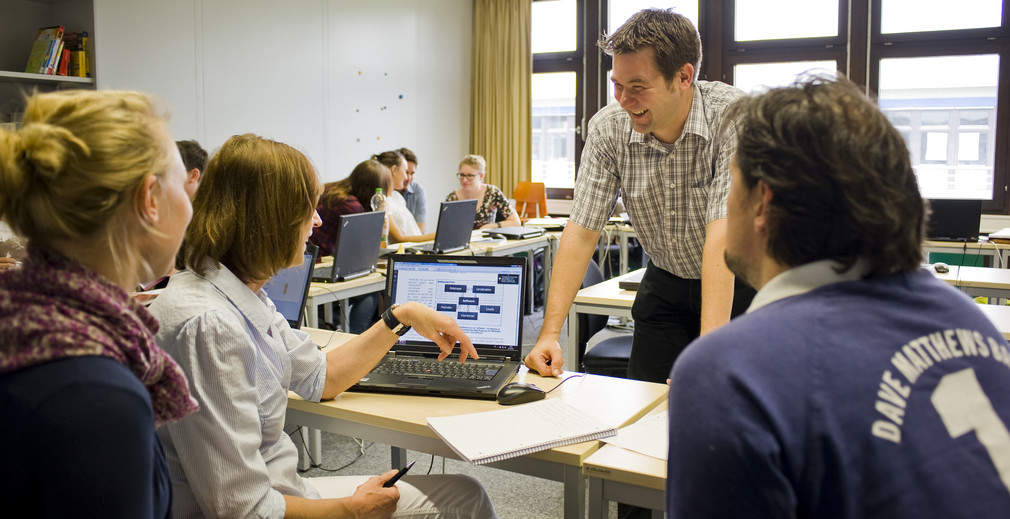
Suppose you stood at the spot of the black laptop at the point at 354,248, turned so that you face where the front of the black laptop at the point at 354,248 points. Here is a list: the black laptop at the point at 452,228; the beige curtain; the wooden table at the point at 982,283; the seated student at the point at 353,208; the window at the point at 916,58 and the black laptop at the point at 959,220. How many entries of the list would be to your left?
0

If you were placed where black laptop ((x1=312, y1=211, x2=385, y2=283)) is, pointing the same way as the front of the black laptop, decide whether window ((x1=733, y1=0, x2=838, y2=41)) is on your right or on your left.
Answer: on your right

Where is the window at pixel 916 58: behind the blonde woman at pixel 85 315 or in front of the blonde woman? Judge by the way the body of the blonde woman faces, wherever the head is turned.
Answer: in front

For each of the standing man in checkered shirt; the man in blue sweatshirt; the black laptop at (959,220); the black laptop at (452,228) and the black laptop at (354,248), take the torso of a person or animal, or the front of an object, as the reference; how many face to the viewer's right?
0

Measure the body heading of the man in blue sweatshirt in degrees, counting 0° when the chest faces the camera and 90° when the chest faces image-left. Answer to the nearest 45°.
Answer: approximately 135°

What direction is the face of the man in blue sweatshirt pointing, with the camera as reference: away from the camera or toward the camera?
away from the camera

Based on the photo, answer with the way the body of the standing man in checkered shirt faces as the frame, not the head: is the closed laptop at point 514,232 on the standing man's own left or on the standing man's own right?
on the standing man's own right

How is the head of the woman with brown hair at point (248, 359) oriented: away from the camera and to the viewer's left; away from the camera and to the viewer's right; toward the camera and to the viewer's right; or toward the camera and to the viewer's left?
away from the camera and to the viewer's right

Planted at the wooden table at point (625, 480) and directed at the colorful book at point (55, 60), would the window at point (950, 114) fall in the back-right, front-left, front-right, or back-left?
front-right

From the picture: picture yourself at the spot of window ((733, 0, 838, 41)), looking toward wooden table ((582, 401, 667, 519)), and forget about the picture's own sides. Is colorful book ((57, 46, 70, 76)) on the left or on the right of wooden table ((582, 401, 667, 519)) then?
right

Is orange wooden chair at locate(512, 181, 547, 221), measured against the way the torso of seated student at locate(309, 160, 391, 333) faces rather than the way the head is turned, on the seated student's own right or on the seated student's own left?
on the seated student's own left

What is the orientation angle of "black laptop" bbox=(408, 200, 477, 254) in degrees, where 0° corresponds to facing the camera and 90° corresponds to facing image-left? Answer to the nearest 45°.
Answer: approximately 135°

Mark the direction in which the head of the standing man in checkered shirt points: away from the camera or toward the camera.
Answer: toward the camera

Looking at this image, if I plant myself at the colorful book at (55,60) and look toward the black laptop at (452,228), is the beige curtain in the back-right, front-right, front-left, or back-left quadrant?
front-left

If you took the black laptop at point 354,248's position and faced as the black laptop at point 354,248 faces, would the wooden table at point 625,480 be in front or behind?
behind

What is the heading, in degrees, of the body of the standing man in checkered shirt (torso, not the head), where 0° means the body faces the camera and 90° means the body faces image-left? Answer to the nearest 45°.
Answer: approximately 45°
